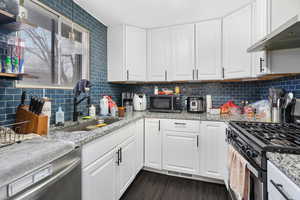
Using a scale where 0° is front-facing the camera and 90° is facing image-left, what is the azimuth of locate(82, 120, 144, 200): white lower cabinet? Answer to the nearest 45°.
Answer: approximately 315°

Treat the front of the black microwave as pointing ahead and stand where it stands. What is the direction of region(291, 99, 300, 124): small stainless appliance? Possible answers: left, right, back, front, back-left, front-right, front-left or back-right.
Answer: front-left

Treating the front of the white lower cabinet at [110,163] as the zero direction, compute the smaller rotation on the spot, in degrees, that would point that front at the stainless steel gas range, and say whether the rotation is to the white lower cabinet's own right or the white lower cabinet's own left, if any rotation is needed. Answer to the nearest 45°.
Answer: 0° — it already faces it

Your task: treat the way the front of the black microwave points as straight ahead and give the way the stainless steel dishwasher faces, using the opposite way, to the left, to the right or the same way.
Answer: to the left

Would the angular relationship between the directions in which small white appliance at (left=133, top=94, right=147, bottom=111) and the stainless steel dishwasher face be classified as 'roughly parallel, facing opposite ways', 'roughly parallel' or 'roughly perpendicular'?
roughly perpendicular

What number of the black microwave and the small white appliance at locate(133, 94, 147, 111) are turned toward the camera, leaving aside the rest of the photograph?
2
